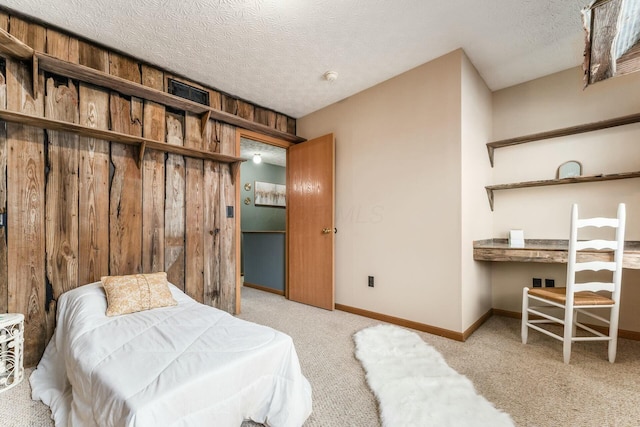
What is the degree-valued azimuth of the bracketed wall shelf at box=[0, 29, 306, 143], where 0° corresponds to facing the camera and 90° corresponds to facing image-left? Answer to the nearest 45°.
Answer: approximately 315°

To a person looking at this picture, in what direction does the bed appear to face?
facing the viewer and to the right of the viewer

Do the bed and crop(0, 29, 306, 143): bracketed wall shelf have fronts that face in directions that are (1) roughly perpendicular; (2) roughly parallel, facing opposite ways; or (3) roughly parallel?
roughly parallel

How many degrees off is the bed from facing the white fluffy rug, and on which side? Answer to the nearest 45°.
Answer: approximately 45° to its left

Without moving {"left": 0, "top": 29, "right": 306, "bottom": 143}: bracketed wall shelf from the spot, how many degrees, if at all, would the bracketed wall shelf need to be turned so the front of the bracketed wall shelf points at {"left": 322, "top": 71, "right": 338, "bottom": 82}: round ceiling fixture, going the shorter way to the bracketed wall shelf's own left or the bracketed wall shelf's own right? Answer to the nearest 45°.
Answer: approximately 45° to the bracketed wall shelf's own left

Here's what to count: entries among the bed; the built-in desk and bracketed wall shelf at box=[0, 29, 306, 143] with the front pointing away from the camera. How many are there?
0

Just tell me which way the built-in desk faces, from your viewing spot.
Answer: facing the viewer

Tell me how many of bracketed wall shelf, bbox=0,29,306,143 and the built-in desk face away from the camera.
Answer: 0

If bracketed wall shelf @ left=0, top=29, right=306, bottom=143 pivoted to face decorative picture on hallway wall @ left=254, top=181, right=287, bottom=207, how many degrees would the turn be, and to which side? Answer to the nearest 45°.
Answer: approximately 90° to its left
